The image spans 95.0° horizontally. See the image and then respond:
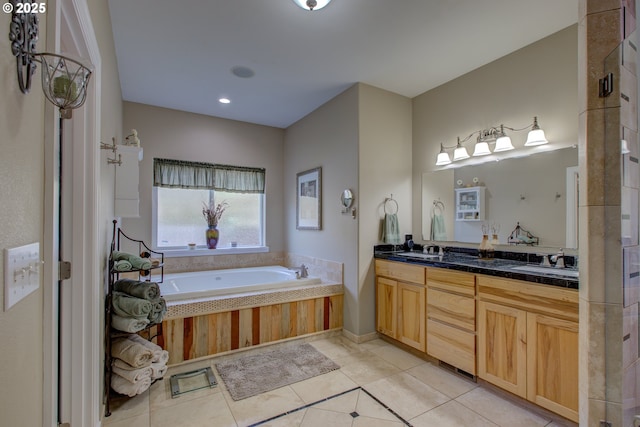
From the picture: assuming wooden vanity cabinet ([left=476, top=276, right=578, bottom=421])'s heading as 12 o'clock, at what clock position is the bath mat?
The bath mat is roughly at 1 o'clock from the wooden vanity cabinet.

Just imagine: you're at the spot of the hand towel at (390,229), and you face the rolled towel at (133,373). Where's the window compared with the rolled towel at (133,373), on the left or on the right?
right

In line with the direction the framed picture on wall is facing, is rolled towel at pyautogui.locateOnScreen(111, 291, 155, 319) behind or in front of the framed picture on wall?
in front

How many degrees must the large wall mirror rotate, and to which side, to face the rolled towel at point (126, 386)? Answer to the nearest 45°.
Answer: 0° — it already faces it

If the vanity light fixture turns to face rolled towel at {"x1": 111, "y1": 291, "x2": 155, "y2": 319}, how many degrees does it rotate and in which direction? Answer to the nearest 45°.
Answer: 0° — it already faces it

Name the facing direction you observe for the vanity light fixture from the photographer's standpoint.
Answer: facing the viewer and to the left of the viewer

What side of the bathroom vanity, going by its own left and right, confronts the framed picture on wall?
right

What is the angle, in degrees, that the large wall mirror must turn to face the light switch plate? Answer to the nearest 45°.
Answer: approximately 45° to its left

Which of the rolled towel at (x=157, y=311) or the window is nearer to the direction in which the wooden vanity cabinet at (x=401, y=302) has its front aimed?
the rolled towel

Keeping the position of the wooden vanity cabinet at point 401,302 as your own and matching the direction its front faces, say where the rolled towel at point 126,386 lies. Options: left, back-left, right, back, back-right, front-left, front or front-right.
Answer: front

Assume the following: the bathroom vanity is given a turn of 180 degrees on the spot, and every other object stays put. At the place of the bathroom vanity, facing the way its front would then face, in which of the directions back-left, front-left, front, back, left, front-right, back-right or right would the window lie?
back-left

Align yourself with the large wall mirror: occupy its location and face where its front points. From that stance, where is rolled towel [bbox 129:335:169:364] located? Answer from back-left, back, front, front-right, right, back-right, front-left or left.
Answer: front

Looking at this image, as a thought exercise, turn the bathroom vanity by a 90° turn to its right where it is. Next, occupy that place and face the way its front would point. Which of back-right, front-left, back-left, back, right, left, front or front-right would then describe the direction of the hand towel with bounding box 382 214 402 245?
front

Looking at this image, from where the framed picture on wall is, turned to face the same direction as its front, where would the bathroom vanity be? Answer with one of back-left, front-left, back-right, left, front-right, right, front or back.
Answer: left

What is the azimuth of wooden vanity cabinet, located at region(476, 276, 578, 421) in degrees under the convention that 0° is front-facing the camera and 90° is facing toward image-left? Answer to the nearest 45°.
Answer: approximately 45°

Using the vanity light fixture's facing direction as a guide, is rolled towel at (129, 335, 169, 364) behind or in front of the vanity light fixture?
in front
